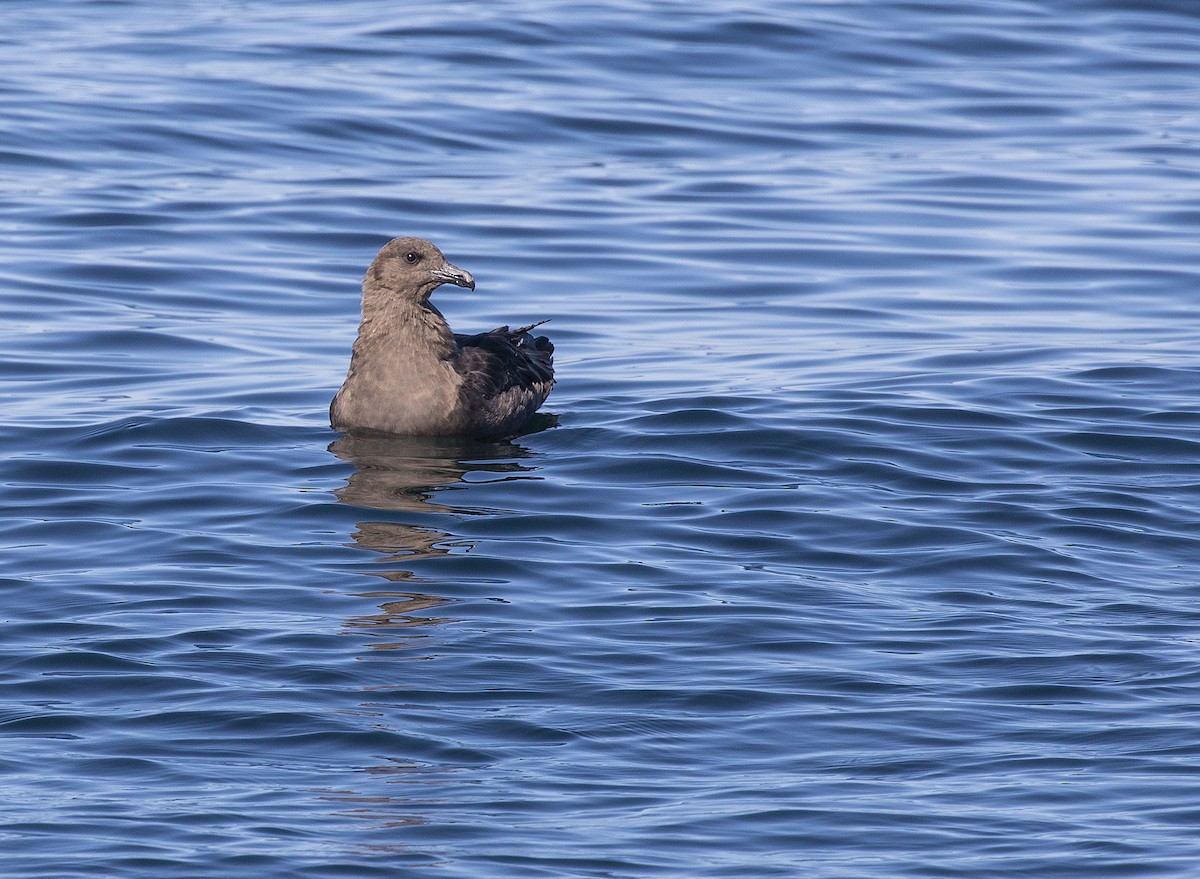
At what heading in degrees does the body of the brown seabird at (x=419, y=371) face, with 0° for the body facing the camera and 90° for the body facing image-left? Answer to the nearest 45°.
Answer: approximately 45°
